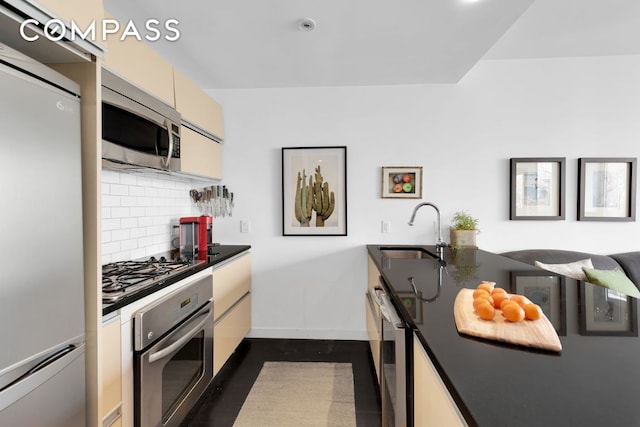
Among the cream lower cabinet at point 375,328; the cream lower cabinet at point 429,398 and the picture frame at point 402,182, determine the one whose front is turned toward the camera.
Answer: the picture frame

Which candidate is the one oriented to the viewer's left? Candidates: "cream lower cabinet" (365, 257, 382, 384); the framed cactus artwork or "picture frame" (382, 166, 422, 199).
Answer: the cream lower cabinet

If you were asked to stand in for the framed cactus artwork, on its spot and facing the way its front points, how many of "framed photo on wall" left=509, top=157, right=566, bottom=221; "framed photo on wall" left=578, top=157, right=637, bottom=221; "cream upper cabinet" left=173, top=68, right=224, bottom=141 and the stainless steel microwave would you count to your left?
2

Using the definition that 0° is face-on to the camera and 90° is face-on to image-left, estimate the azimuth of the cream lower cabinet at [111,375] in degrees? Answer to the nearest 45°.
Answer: approximately 315°

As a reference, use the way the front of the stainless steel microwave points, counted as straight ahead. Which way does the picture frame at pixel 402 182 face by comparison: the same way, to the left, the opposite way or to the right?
to the right

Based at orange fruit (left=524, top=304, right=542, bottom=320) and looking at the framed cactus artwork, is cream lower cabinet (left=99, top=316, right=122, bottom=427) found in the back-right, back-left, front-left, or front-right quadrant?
front-left

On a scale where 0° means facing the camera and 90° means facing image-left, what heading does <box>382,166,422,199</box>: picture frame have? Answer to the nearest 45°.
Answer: approximately 0°

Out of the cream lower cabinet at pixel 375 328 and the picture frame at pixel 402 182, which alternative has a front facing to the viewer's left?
the cream lower cabinet

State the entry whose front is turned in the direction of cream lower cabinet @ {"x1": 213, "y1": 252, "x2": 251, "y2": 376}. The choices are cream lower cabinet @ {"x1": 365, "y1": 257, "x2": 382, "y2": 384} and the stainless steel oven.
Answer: cream lower cabinet @ {"x1": 365, "y1": 257, "x2": 382, "y2": 384}

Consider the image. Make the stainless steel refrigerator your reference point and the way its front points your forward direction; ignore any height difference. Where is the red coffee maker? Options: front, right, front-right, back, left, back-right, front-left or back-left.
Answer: left

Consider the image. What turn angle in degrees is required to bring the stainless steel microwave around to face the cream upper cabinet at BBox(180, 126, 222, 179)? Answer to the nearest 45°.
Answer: approximately 90° to its left

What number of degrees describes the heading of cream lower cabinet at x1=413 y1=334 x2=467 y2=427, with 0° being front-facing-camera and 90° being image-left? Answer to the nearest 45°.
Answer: approximately 90°

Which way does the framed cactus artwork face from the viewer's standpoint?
toward the camera

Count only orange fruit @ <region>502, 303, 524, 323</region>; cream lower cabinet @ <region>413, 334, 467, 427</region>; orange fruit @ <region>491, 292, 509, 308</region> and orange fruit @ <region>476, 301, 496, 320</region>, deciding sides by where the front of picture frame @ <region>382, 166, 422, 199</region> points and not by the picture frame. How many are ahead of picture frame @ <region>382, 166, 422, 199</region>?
4

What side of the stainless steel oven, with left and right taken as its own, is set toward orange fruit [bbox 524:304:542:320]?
front
